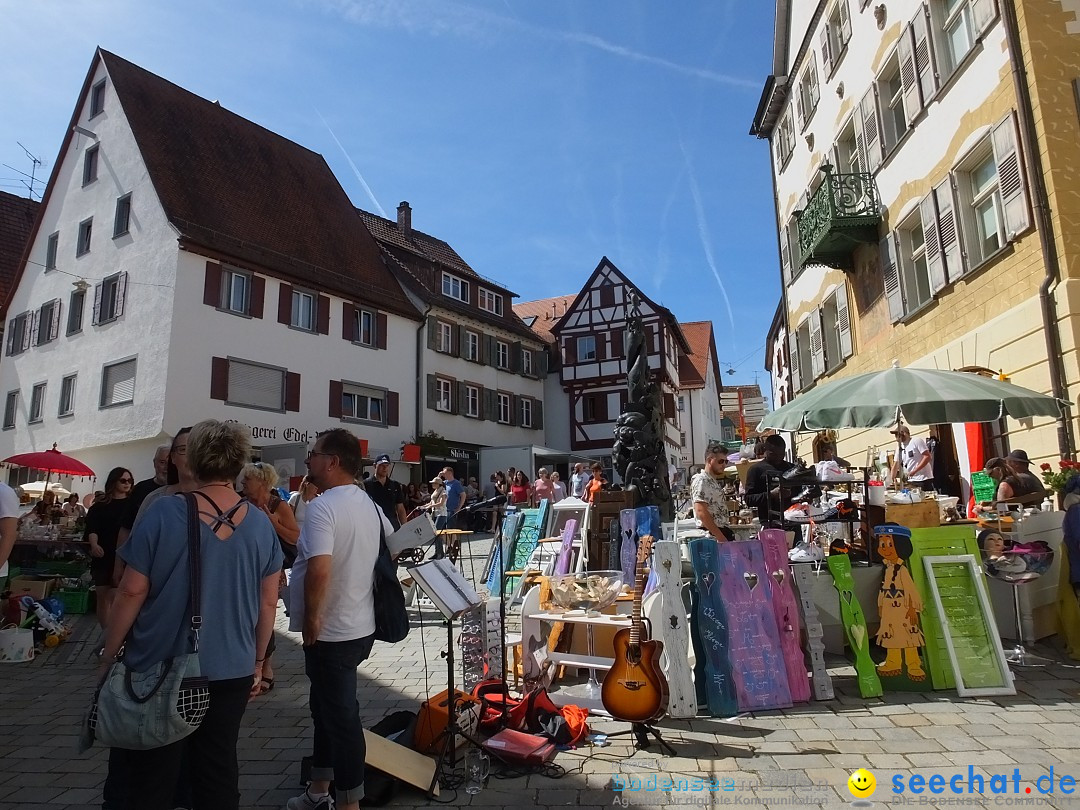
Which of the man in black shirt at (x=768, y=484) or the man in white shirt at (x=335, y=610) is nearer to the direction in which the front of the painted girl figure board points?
the man in white shirt

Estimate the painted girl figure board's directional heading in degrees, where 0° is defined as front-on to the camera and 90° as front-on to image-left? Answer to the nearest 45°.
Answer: approximately 0°

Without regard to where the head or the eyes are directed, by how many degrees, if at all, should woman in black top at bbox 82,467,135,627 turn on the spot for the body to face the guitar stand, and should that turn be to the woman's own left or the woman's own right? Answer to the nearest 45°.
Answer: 0° — they already face it

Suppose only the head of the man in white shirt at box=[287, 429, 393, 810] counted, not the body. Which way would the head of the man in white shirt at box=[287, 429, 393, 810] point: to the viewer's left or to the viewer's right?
to the viewer's left

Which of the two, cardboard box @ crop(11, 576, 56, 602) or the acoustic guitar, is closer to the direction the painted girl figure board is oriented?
the acoustic guitar

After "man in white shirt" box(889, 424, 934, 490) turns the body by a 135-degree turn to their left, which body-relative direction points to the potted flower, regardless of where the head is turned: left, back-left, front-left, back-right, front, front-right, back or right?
front-right

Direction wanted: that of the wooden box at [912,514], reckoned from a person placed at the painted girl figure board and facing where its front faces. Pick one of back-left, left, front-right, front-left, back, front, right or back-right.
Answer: back

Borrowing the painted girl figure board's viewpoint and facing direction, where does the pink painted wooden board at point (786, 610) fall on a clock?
The pink painted wooden board is roughly at 2 o'clock from the painted girl figure board.

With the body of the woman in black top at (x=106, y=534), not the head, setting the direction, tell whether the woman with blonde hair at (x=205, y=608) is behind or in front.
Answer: in front

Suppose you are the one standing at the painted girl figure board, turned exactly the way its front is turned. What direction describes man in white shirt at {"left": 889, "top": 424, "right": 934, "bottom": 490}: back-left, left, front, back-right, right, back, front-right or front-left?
back
